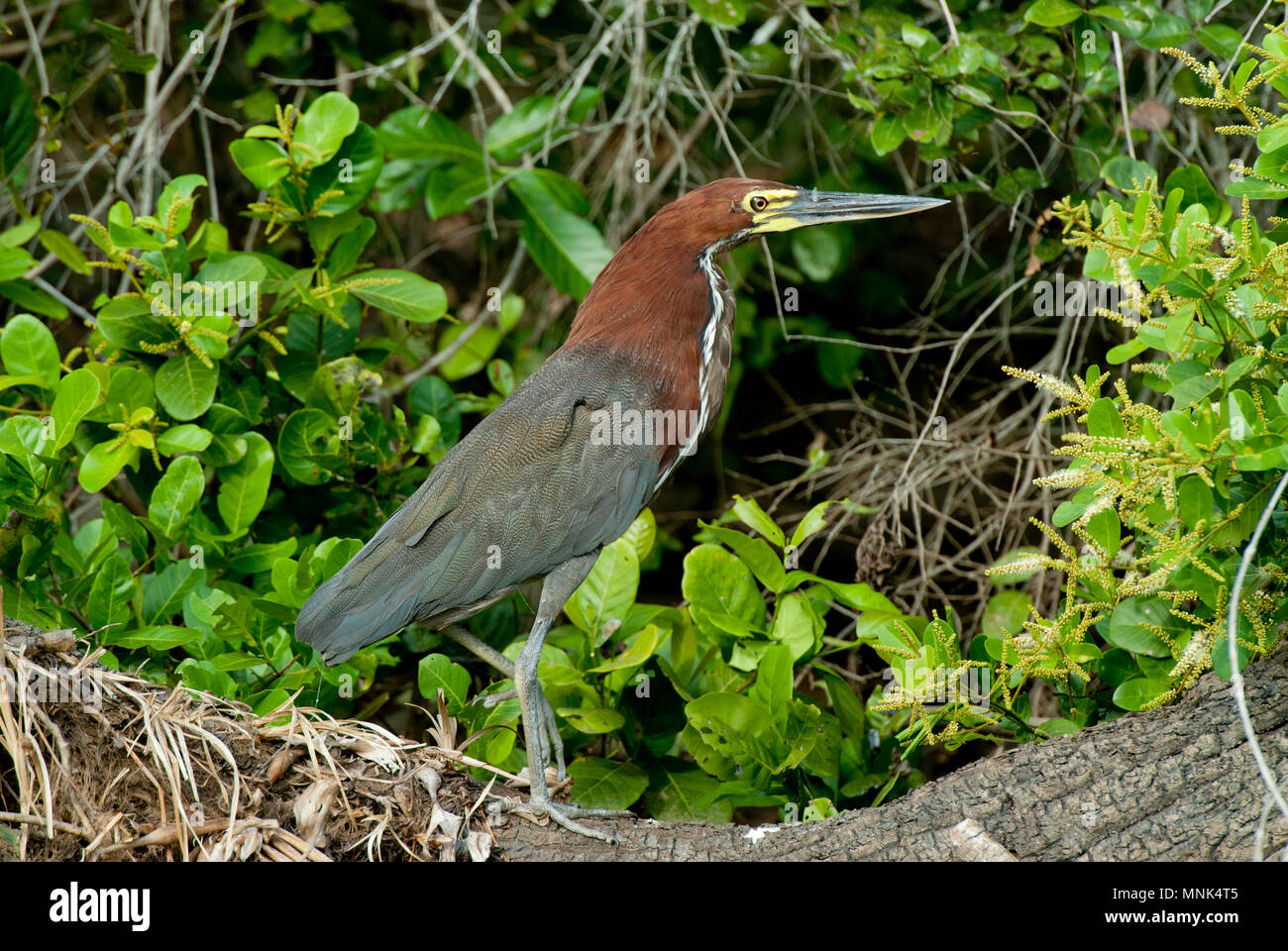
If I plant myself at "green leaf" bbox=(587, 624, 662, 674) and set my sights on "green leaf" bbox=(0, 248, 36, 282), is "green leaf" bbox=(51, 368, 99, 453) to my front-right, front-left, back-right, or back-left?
front-left

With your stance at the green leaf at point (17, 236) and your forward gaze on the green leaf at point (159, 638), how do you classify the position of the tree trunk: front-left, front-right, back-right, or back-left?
front-left

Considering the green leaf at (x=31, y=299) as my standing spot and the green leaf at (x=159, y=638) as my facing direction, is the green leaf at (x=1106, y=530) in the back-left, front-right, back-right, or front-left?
front-left

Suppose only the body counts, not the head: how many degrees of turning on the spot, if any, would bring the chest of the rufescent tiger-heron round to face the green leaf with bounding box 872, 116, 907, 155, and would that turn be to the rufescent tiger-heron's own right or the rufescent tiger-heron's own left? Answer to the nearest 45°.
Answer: approximately 45° to the rufescent tiger-heron's own left

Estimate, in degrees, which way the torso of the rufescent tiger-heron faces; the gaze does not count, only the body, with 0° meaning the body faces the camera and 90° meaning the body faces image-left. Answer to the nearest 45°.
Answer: approximately 270°

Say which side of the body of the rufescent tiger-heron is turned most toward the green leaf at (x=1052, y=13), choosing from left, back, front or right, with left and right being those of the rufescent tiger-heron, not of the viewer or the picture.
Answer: front

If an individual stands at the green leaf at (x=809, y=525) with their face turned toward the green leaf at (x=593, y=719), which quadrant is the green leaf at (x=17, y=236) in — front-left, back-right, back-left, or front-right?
front-right

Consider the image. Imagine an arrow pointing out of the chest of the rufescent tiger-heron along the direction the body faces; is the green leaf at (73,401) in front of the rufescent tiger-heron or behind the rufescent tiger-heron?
behind

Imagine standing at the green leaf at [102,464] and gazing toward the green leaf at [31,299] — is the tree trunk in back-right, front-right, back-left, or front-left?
back-right

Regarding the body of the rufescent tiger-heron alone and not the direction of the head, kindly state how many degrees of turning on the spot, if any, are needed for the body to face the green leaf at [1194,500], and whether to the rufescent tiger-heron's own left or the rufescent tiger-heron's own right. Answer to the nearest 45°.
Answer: approximately 45° to the rufescent tiger-heron's own right

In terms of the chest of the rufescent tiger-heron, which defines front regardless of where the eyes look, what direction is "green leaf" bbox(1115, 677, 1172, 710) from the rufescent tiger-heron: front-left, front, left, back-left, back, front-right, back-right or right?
front-right
